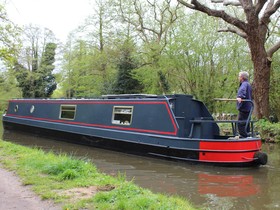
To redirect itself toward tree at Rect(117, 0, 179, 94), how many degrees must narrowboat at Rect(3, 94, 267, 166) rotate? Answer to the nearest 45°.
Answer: approximately 45° to its right

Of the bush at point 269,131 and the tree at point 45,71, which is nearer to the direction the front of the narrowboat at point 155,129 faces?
the tree

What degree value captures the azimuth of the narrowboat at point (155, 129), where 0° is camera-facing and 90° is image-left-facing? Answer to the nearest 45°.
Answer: approximately 135°

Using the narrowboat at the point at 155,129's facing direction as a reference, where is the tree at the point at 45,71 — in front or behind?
in front

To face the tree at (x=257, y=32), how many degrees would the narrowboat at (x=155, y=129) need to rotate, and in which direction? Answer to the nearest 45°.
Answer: approximately 90° to its right

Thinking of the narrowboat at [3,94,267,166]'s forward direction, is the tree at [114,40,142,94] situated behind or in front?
in front
